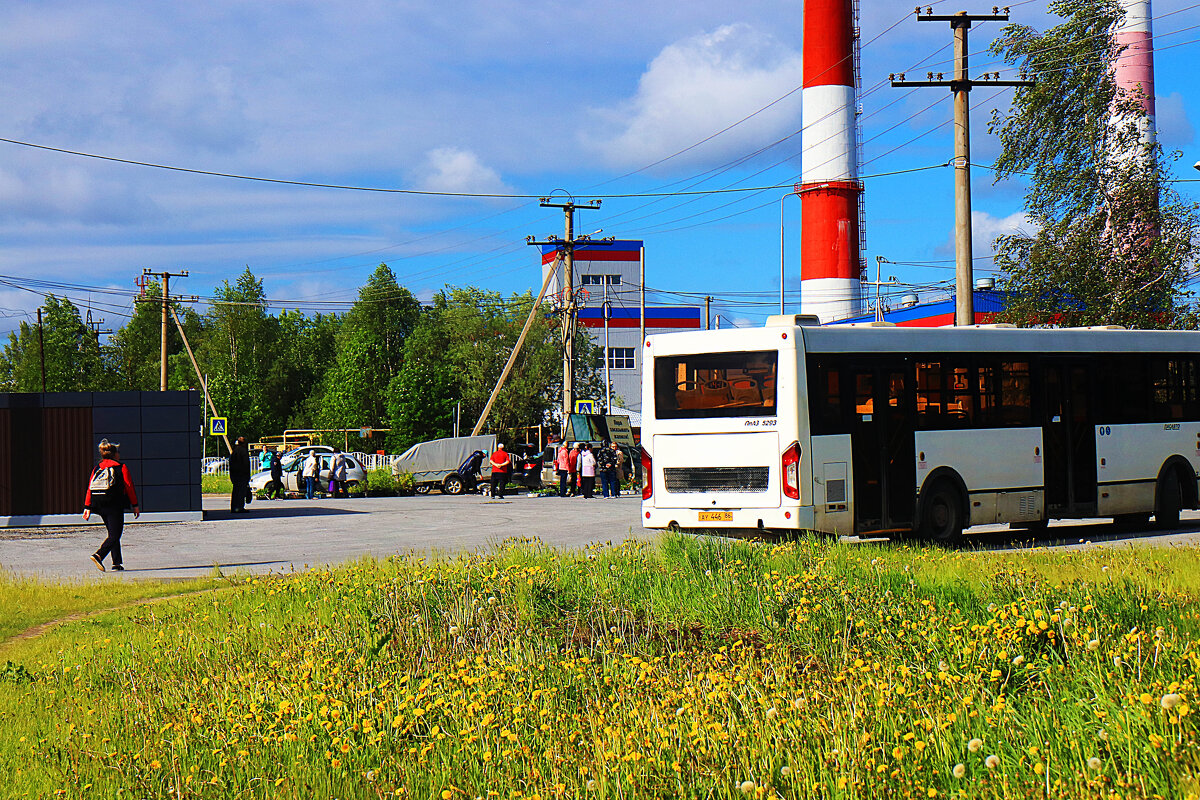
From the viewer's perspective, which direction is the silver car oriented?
to the viewer's left

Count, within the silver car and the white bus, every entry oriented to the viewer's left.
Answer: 1

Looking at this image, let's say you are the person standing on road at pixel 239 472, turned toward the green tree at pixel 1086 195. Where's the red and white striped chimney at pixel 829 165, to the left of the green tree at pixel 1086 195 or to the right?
left

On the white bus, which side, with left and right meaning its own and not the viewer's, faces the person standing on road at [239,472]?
left

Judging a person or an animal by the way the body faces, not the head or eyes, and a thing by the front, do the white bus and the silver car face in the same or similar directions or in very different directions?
very different directions

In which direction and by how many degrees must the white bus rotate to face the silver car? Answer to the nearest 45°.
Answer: approximately 90° to its left

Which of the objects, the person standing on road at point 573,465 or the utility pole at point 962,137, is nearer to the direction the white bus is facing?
the utility pole

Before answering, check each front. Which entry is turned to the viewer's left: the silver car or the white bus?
the silver car

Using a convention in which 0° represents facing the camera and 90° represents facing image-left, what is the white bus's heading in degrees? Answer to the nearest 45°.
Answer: approximately 225°

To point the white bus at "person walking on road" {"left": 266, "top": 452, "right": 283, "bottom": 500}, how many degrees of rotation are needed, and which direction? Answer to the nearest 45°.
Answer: approximately 90° to its left

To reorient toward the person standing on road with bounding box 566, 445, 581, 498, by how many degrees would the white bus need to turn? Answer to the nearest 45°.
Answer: approximately 90° to its left
